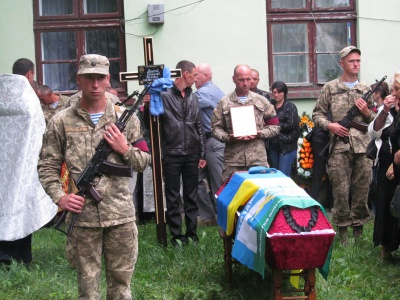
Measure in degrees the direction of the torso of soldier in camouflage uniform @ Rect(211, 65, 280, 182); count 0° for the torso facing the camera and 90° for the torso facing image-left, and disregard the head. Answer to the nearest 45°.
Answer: approximately 0°

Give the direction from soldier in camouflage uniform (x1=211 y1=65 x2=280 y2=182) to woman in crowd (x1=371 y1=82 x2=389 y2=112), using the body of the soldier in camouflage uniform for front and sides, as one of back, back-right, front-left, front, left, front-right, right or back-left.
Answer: back-left

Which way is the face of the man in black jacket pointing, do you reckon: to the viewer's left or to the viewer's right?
to the viewer's right

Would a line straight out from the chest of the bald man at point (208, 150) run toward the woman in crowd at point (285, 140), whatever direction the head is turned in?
no

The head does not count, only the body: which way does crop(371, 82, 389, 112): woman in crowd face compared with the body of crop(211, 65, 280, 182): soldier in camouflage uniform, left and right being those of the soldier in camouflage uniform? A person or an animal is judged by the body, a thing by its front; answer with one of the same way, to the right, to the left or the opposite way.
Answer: to the right

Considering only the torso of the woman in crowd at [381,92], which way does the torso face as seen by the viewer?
to the viewer's left

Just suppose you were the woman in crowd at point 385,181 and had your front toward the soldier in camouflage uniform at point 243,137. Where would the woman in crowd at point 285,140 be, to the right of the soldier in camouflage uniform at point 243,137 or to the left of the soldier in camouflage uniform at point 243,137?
right

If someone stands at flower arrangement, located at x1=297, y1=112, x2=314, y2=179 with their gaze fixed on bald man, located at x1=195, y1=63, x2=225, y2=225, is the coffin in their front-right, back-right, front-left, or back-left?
front-left

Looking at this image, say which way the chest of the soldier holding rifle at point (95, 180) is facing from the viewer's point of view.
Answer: toward the camera

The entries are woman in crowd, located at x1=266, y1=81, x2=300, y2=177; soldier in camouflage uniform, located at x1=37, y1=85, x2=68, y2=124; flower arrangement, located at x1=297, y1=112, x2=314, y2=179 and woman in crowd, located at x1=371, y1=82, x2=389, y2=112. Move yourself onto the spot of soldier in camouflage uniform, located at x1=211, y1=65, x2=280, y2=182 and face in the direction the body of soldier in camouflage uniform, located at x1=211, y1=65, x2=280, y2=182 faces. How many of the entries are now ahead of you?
0

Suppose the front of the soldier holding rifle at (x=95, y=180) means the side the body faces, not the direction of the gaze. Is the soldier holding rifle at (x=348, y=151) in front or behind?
behind

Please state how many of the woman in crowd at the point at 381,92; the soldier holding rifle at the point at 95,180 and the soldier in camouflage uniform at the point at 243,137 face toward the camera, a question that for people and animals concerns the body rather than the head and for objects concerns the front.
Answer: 2

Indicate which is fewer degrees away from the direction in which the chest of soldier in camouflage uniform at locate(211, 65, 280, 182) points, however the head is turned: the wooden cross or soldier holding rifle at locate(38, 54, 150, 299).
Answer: the soldier holding rifle

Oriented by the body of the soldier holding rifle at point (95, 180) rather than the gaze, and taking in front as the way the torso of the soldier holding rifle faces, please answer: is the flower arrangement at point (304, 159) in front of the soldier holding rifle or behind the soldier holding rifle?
behind

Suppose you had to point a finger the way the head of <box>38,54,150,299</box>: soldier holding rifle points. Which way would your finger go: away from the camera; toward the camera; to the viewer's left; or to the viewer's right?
toward the camera
